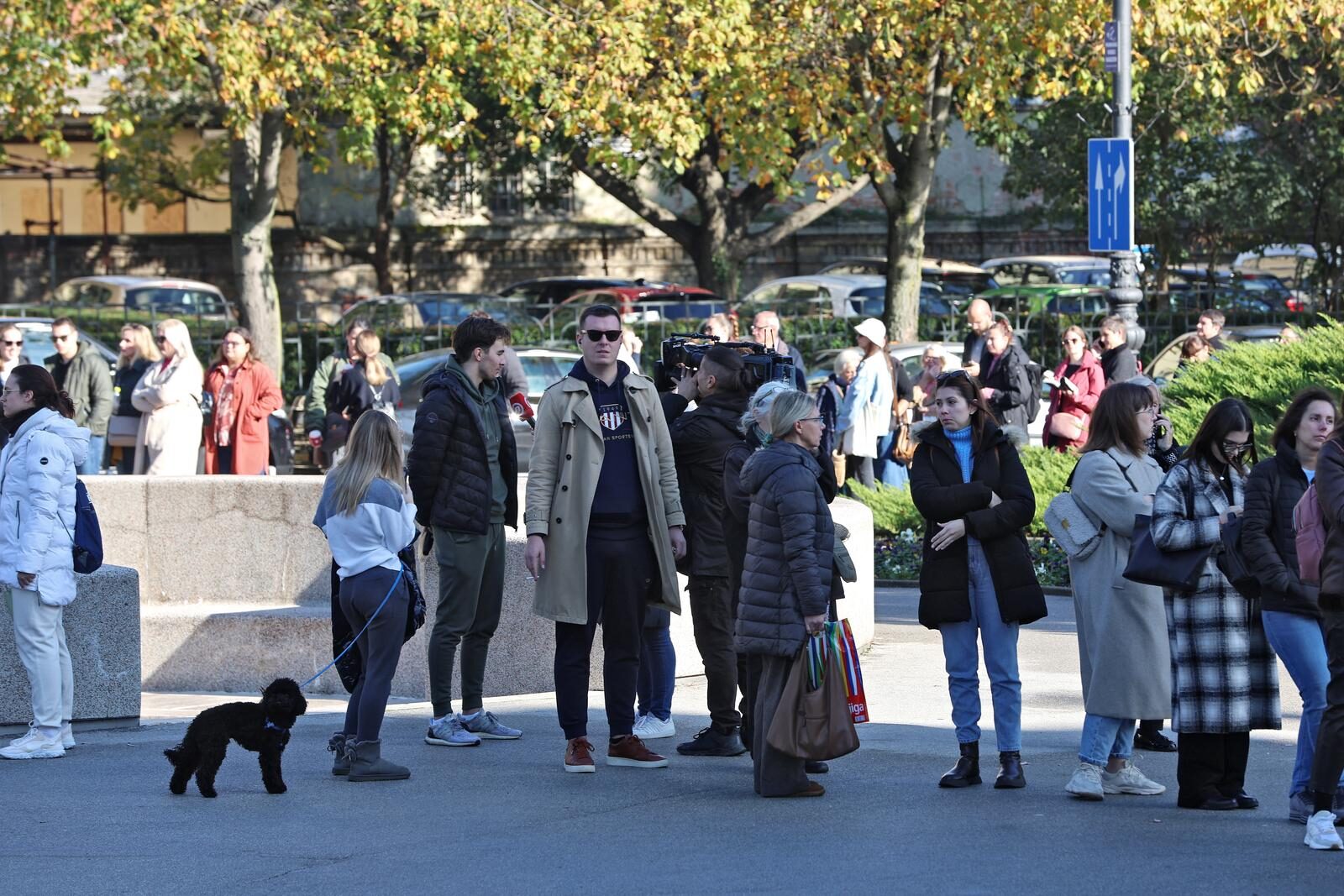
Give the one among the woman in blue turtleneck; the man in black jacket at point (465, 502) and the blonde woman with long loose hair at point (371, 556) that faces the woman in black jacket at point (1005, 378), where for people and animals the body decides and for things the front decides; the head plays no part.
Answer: the blonde woman with long loose hair

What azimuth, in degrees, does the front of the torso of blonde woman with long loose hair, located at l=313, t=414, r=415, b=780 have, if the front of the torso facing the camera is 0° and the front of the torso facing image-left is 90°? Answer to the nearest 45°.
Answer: approximately 225°

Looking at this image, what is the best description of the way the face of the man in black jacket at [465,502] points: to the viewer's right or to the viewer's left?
to the viewer's right

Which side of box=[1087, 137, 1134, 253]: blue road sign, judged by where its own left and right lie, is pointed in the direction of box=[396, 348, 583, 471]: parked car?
right

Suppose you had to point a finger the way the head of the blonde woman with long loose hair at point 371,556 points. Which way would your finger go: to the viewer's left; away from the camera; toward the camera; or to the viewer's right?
away from the camera

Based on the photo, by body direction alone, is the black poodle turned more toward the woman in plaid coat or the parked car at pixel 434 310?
the woman in plaid coat

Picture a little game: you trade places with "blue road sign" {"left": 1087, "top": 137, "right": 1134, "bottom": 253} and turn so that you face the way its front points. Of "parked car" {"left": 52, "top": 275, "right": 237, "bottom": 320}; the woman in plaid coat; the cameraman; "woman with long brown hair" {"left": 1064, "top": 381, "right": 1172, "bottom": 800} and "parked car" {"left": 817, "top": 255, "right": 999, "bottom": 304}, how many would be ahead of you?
3

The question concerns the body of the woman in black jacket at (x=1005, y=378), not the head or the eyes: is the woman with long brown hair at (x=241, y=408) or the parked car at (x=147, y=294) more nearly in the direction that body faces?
the woman with long brown hair

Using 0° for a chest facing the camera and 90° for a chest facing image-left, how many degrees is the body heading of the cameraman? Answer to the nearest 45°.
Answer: approximately 90°

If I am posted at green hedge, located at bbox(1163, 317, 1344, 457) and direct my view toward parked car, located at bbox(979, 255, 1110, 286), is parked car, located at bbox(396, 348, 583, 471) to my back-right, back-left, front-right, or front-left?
front-left

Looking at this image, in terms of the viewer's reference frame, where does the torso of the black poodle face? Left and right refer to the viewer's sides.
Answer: facing to the right of the viewer

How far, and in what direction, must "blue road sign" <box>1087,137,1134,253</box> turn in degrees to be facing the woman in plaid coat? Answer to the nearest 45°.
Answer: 0° — it already faces them

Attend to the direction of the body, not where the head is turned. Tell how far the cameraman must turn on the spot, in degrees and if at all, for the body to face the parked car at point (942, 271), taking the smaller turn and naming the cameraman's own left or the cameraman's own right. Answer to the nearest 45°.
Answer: approximately 90° to the cameraman's own right
